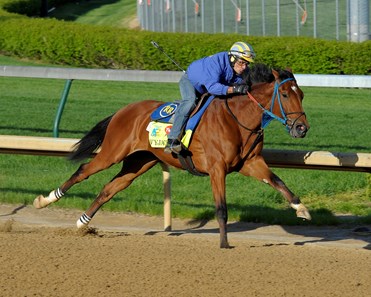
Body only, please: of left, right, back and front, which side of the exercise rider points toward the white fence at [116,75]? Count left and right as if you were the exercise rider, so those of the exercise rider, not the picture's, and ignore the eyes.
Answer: left

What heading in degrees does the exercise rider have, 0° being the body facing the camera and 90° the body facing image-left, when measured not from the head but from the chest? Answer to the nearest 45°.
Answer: approximately 270°

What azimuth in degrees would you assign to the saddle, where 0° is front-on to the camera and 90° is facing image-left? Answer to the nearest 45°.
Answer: approximately 270°

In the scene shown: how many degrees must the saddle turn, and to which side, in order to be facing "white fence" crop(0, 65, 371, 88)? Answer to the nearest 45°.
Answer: approximately 90° to its left
